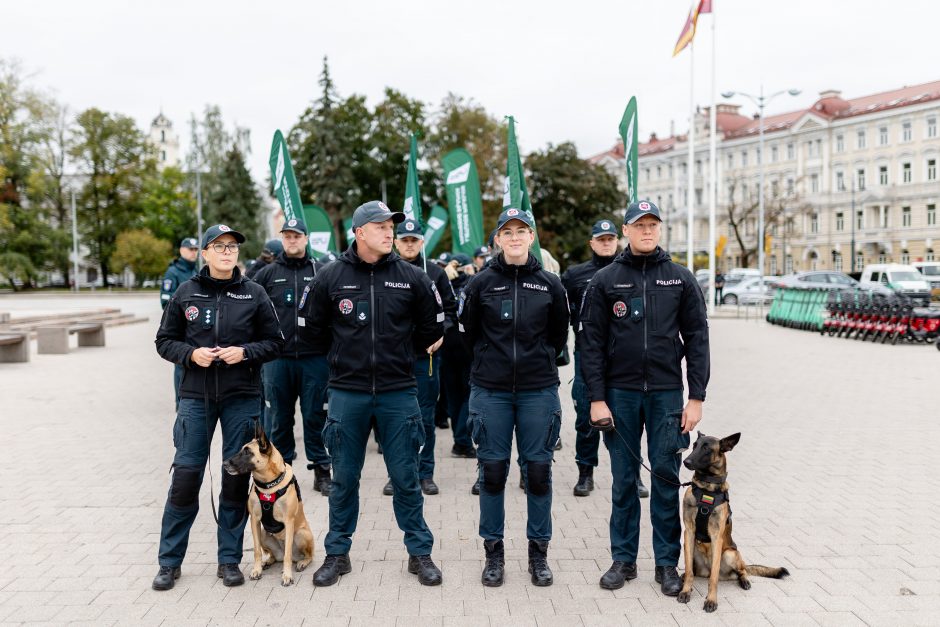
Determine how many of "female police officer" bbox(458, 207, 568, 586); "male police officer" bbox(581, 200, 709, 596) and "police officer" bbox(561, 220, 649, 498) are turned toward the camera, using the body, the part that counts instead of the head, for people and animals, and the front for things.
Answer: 3

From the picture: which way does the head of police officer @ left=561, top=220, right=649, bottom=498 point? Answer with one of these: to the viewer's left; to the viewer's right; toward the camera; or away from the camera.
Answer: toward the camera

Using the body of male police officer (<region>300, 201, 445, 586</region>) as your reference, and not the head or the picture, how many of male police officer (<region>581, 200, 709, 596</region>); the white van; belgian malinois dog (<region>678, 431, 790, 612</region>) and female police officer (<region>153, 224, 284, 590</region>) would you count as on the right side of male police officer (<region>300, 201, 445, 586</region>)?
1

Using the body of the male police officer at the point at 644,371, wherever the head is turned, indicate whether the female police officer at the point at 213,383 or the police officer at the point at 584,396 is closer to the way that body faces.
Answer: the female police officer

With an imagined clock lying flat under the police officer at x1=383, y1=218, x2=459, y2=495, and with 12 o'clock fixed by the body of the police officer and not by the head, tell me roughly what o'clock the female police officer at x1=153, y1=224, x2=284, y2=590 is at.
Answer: The female police officer is roughly at 1 o'clock from the police officer.

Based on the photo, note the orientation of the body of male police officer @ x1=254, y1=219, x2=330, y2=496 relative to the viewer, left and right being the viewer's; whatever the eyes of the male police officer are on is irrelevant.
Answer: facing the viewer

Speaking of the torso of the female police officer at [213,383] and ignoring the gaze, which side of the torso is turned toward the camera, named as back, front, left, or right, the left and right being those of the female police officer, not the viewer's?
front

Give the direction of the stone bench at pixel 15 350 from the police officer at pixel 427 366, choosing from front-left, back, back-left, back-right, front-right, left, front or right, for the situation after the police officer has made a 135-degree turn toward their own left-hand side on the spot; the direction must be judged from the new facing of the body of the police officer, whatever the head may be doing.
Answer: left

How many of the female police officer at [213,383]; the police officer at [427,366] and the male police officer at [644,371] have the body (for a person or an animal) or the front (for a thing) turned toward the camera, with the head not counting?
3

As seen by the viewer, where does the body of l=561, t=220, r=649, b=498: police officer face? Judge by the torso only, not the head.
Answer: toward the camera

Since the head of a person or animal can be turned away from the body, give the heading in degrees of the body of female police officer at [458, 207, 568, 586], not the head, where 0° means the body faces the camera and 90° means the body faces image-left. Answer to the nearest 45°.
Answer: approximately 0°

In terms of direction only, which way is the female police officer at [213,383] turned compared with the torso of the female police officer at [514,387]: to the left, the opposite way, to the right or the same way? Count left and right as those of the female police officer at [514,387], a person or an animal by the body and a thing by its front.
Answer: the same way

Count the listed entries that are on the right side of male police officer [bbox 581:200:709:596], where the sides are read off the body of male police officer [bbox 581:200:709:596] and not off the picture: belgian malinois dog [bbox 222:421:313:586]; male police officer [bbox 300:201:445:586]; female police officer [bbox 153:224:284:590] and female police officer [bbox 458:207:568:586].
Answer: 4

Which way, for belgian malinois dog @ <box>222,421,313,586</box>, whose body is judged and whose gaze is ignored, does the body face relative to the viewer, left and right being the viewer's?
facing the viewer and to the left of the viewer

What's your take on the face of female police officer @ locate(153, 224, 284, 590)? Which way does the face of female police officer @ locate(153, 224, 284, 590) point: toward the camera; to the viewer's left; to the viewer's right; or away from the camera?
toward the camera

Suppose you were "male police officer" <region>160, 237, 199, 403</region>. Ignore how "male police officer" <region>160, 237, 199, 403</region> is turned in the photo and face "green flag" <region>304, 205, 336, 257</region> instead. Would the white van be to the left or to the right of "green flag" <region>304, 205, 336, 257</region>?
right

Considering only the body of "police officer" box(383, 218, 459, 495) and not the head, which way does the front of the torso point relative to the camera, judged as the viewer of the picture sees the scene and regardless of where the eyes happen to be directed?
toward the camera
